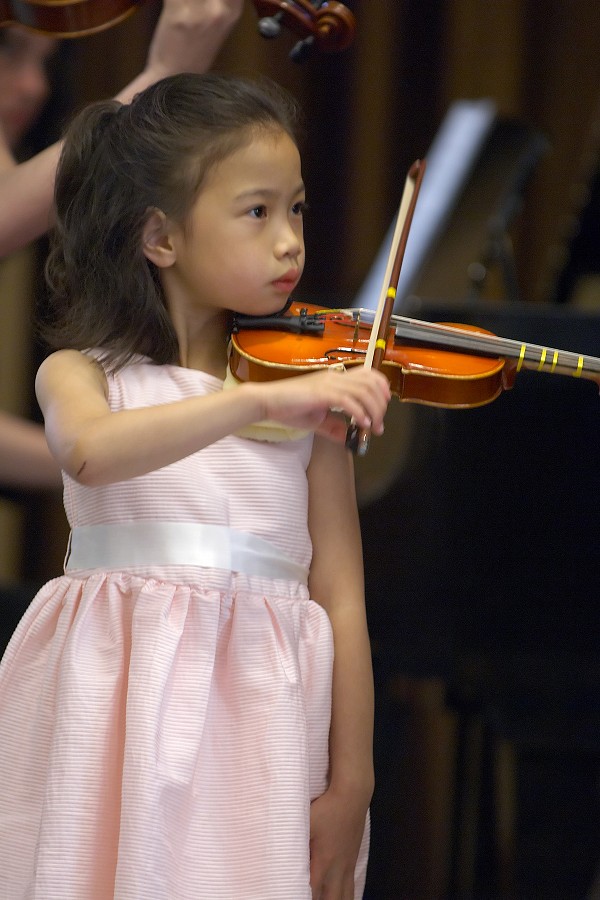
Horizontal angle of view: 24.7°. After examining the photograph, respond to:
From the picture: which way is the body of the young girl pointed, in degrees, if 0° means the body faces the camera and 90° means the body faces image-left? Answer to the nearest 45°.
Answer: approximately 315°
